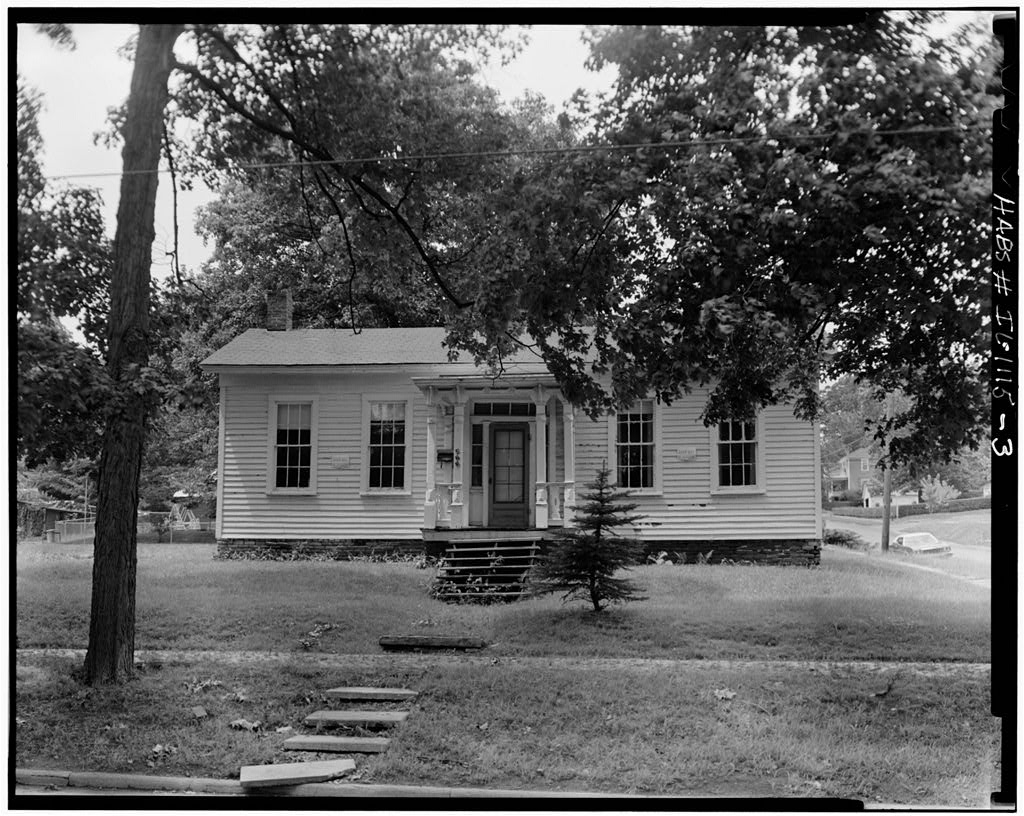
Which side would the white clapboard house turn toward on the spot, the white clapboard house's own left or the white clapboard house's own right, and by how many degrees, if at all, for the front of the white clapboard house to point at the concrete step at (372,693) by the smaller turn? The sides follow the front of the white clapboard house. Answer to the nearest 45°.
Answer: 0° — it already faces it

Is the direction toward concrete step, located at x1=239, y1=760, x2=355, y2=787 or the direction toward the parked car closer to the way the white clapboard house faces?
the concrete step

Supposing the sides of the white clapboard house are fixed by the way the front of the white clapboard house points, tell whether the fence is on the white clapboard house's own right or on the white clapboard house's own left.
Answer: on the white clapboard house's own right

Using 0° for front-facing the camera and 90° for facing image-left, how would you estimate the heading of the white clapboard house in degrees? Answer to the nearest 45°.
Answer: approximately 0°

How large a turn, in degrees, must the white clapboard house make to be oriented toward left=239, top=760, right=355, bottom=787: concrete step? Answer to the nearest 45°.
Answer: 0° — it already faces it

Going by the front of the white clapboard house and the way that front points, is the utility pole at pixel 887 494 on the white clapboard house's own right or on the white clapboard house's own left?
on the white clapboard house's own left

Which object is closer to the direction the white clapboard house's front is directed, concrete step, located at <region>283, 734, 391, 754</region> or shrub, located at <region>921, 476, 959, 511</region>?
the concrete step

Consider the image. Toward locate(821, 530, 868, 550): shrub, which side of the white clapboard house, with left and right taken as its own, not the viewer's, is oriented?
left

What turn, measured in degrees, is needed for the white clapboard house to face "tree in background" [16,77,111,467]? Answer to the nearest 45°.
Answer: approximately 45° to its right
